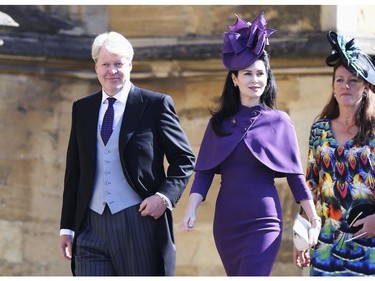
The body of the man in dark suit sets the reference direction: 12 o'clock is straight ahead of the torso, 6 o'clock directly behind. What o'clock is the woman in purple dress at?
The woman in purple dress is roughly at 8 o'clock from the man in dark suit.

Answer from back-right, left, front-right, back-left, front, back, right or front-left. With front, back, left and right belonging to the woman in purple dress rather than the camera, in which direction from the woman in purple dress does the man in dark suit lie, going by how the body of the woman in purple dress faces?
right

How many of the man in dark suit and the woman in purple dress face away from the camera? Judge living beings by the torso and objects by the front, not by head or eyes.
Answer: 0

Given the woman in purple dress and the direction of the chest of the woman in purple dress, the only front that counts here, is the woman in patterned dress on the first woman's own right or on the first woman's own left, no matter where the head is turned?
on the first woman's own left

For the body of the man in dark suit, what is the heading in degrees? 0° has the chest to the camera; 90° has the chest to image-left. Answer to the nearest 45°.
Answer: approximately 45°

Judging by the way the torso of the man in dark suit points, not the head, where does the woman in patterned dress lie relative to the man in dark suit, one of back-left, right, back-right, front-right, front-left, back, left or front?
back-left
